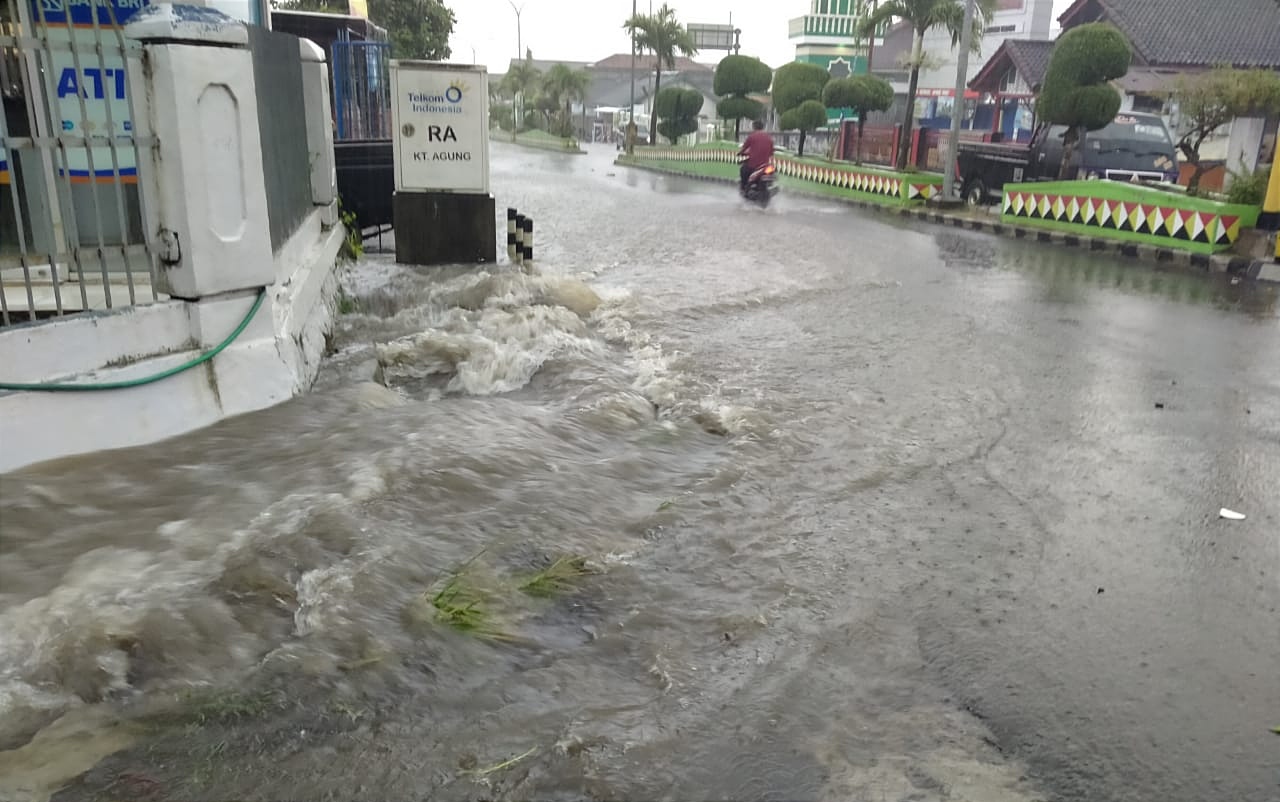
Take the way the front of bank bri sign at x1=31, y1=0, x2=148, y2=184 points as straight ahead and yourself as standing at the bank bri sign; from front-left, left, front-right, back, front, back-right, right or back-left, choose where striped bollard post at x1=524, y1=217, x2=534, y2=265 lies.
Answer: back-left

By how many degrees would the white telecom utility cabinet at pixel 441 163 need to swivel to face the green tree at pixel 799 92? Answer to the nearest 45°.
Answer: approximately 135° to its left

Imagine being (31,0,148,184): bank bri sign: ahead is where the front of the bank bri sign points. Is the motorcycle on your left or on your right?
on your left

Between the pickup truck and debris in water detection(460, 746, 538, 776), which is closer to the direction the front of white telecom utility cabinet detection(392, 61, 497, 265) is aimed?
the debris in water

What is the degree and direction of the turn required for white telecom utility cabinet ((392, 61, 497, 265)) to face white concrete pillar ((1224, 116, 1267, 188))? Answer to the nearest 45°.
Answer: approximately 135° to its left

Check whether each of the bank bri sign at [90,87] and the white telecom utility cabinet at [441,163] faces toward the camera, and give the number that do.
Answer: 2

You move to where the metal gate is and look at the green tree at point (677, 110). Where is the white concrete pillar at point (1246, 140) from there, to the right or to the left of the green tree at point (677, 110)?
right

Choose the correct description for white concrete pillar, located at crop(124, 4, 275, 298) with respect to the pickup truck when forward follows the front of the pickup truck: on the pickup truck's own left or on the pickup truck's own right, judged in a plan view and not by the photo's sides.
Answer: on the pickup truck's own right

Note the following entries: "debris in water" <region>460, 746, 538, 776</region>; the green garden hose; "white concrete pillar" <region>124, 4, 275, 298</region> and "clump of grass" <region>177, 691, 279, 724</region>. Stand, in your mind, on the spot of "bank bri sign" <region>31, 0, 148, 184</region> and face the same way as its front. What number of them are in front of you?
4

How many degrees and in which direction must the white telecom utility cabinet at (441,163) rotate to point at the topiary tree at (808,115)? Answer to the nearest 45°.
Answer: approximately 135° to its left
